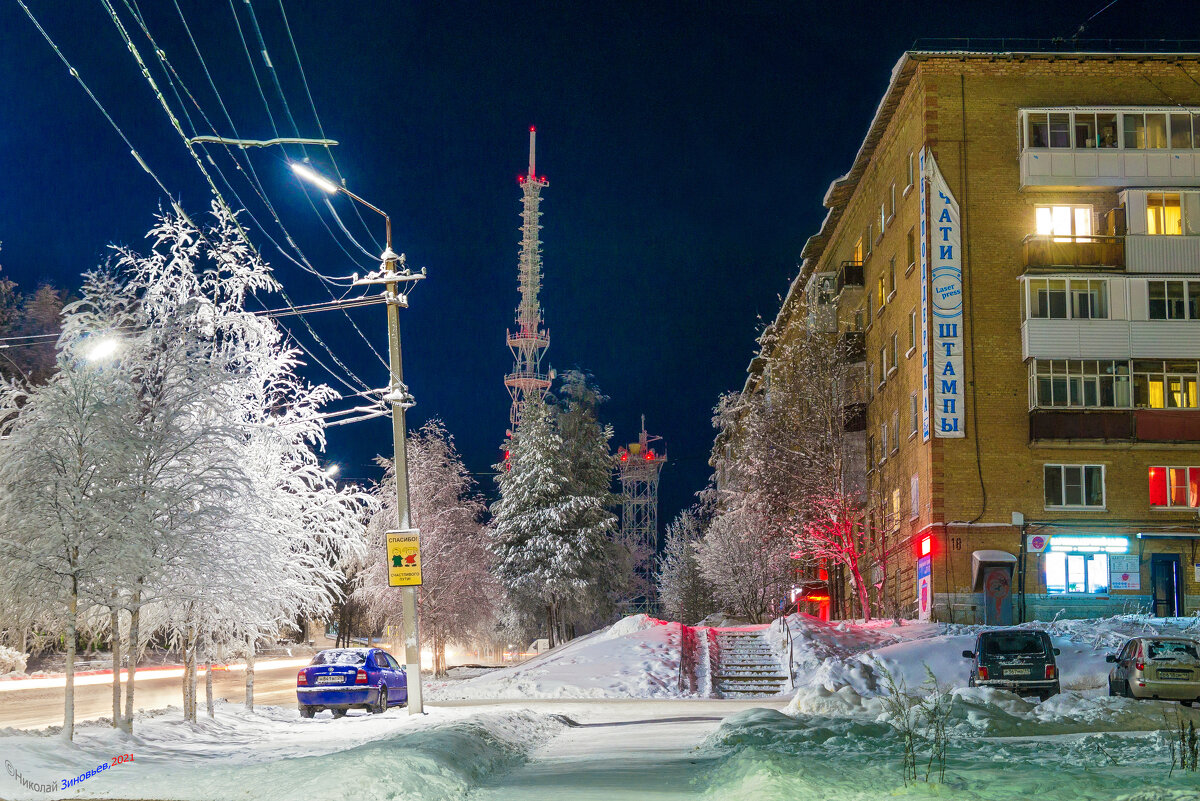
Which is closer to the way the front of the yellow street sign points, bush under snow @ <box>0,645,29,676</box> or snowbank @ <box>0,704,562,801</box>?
the snowbank

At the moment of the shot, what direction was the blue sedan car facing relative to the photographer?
facing away from the viewer and to the right of the viewer

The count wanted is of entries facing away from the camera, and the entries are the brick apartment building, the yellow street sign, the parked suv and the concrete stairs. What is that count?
1

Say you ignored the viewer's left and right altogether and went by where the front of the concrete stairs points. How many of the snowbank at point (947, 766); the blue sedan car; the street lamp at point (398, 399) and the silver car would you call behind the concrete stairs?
0

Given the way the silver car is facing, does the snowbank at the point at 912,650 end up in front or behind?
in front

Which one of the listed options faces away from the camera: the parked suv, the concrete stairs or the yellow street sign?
the parked suv

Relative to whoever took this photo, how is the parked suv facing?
facing away from the viewer

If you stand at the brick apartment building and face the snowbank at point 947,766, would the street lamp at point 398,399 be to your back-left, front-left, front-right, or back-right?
front-right

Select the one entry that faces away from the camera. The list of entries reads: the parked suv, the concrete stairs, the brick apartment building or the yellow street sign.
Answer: the parked suv

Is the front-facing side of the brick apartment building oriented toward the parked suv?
yes

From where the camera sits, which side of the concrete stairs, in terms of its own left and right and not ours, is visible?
front

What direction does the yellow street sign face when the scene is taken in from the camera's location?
facing the viewer
